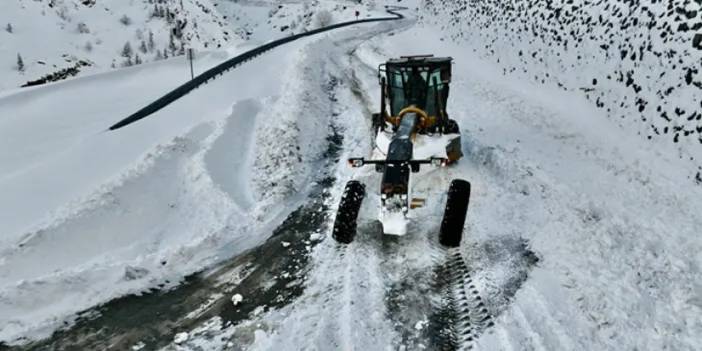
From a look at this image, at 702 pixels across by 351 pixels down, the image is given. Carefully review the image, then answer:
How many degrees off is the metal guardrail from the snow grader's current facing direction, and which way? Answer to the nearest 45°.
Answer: approximately 135° to its right

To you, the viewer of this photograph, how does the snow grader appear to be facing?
facing the viewer

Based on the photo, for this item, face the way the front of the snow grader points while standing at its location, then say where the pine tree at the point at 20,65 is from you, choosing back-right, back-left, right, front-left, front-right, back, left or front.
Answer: back-right

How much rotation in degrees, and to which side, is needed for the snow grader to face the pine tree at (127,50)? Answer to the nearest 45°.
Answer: approximately 135° to its right
